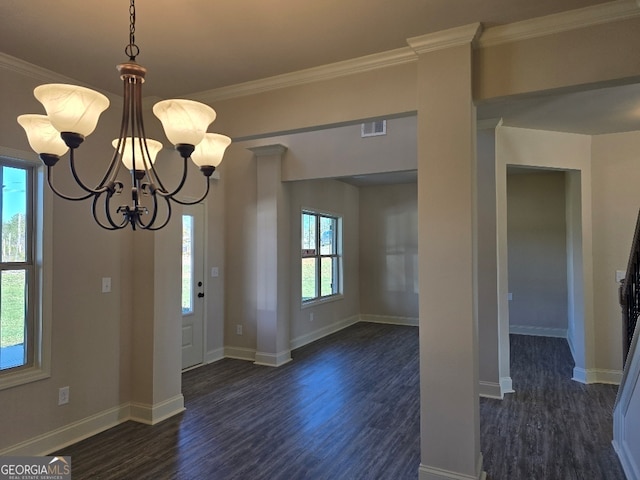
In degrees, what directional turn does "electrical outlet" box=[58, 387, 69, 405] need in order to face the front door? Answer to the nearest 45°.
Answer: approximately 90° to its left

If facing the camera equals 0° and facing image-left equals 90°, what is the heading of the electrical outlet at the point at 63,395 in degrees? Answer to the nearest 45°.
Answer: approximately 315°

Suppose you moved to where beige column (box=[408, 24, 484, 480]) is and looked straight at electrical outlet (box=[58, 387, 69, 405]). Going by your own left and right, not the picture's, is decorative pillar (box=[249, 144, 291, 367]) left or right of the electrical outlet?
right

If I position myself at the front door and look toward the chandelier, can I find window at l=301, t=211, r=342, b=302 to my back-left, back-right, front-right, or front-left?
back-left

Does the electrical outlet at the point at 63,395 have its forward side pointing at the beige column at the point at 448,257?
yes
